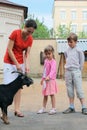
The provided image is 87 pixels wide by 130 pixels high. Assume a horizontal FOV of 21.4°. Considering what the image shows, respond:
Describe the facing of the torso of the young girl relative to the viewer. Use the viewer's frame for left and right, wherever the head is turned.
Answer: facing the viewer and to the left of the viewer

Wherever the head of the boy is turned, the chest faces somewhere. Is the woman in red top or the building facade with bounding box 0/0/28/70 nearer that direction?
the woman in red top

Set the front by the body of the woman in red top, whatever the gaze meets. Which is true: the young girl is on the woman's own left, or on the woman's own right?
on the woman's own left

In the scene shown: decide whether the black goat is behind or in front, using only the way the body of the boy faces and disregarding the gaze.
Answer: in front

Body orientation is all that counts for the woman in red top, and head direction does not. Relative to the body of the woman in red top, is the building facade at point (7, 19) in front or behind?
behind

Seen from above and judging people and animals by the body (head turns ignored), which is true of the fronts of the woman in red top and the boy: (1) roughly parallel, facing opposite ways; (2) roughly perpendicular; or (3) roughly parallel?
roughly perpendicular

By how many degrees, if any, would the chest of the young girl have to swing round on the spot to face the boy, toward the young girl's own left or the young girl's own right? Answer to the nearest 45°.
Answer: approximately 135° to the young girl's own left

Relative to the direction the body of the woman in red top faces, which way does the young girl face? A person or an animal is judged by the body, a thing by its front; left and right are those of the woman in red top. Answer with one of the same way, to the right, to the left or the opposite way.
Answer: to the right

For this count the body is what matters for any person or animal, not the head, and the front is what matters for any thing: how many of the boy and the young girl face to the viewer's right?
0

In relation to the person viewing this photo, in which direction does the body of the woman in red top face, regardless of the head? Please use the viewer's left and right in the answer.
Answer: facing the viewer and to the right of the viewer
